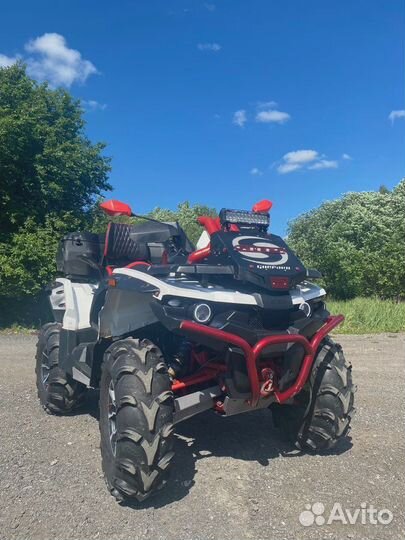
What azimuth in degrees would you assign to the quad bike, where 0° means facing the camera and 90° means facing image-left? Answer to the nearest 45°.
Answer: approximately 315°

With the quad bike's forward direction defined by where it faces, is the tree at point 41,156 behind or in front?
behind

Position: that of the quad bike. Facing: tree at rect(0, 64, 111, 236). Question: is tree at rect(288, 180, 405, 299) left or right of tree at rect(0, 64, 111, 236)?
right

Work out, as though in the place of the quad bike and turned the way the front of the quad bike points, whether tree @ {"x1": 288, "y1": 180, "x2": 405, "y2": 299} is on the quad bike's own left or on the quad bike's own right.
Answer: on the quad bike's own left
